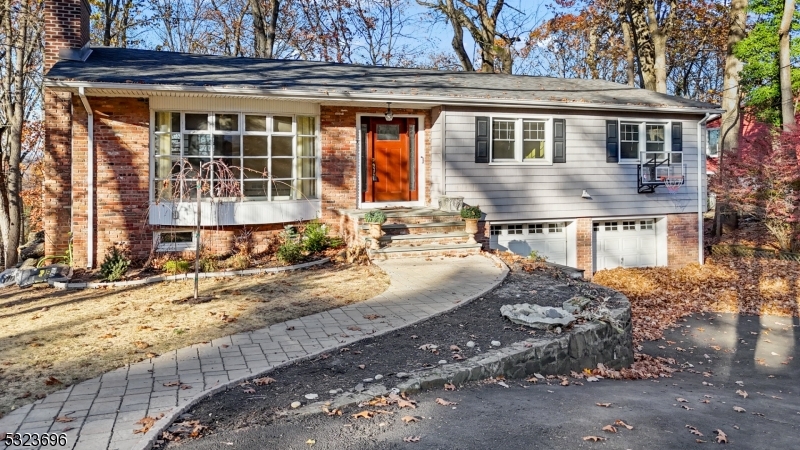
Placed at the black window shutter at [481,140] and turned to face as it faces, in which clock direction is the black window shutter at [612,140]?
the black window shutter at [612,140] is roughly at 8 o'clock from the black window shutter at [481,140].

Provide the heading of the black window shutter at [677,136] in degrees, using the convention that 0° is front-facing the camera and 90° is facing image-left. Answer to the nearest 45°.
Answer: approximately 0°

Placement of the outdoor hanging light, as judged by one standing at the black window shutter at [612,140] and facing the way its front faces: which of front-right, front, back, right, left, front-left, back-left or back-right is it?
front-right

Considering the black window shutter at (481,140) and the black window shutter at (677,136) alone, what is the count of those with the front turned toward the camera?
2

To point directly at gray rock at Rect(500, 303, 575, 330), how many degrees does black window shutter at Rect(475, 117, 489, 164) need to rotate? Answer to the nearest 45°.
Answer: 0° — it already faces it
